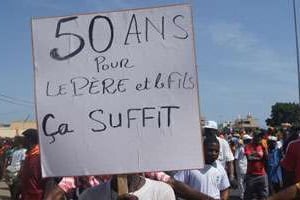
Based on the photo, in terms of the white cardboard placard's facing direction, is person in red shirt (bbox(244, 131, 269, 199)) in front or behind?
behind

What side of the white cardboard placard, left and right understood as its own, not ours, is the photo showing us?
front

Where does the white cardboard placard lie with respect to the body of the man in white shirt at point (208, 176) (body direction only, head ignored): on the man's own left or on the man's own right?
on the man's own right

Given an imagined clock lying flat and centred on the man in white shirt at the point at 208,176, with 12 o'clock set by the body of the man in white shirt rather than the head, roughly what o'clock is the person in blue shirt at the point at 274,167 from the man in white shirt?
The person in blue shirt is roughly at 8 o'clock from the man in white shirt.

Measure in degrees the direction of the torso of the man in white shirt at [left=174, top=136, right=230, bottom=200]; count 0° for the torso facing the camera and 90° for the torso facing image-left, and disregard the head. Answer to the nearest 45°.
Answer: approximately 315°

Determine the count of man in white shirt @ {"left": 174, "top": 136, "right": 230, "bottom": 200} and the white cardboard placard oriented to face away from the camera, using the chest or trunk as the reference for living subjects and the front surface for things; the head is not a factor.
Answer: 0
